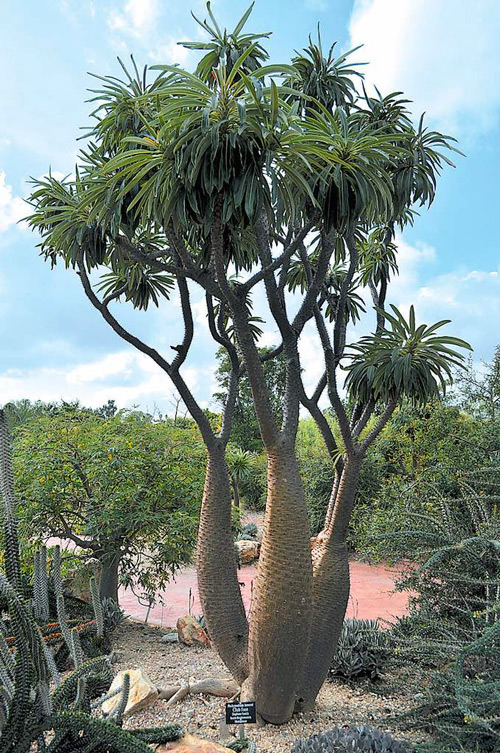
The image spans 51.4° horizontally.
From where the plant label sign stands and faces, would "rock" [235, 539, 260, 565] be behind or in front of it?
behind

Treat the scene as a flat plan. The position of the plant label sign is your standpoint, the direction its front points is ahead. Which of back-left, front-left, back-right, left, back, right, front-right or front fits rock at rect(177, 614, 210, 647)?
back

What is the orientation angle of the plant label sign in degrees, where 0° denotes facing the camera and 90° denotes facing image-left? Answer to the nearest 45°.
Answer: approximately 0°

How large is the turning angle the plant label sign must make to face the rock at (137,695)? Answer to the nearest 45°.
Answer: approximately 135° to its right

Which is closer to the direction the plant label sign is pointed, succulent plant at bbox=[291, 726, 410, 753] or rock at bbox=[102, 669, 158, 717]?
the succulent plant

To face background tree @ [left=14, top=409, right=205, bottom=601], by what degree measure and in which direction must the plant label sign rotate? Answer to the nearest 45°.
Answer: approximately 135° to its right

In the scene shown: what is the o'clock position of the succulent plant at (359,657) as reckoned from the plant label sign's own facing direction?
The succulent plant is roughly at 7 o'clock from the plant label sign.

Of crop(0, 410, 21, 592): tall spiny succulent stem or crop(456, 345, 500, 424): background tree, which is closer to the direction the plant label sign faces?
the tall spiny succulent stem

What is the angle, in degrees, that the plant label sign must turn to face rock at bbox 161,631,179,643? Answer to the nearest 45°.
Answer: approximately 180°

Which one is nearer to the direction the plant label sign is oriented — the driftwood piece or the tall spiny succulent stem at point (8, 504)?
the tall spiny succulent stem

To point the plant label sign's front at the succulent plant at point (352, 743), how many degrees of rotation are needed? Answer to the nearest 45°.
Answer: approximately 45° to its left
